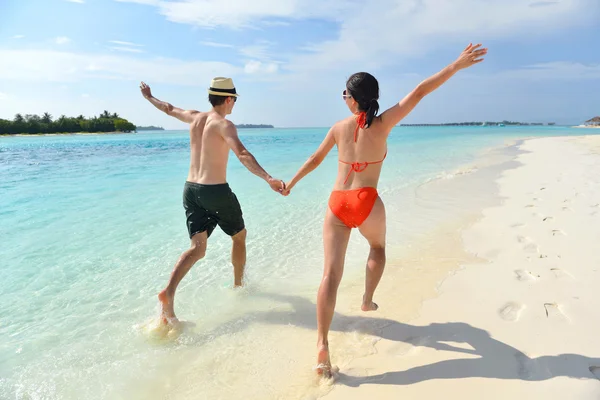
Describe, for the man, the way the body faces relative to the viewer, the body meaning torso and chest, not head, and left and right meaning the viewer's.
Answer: facing away from the viewer and to the right of the viewer

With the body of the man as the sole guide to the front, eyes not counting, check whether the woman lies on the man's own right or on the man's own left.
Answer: on the man's own right

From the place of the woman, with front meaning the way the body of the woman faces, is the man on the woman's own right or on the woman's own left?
on the woman's own left

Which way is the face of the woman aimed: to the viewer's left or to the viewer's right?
to the viewer's left

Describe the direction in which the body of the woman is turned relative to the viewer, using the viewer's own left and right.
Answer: facing away from the viewer
